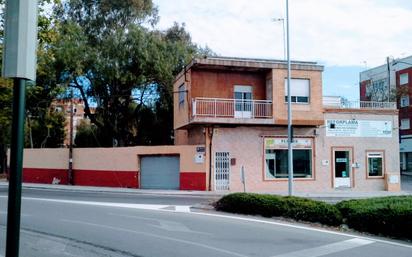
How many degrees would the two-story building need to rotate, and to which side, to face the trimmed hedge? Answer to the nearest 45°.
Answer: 0° — it already faces it

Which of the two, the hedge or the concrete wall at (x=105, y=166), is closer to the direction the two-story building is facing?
the hedge

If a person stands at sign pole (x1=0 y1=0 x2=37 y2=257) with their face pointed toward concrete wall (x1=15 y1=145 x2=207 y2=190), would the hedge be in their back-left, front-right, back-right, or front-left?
front-right

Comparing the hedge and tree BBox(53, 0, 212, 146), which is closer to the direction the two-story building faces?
the hedge

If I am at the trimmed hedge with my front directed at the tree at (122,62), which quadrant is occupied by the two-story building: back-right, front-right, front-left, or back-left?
front-right

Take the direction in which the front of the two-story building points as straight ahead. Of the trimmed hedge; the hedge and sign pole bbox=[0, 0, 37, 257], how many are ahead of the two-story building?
3

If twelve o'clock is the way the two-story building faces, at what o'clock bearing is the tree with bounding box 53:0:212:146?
The tree is roughly at 4 o'clock from the two-story building.

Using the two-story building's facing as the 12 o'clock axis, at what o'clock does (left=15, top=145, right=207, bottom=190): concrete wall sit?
The concrete wall is roughly at 3 o'clock from the two-story building.

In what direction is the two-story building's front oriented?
toward the camera

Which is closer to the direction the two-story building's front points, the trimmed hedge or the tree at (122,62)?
the trimmed hedge

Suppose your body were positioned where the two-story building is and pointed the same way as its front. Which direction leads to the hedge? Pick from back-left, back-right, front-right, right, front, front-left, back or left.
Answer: front

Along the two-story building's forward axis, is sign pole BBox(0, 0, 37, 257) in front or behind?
in front
